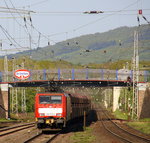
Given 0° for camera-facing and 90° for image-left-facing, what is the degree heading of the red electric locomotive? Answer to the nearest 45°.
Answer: approximately 0°
